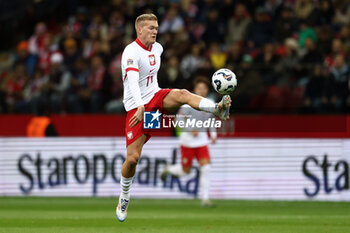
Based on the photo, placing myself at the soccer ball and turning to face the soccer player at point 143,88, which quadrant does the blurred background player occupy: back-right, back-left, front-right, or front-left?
front-right

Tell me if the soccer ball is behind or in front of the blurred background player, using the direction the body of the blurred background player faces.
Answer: in front

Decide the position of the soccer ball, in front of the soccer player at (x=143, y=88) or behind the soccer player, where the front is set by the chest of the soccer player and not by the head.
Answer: in front

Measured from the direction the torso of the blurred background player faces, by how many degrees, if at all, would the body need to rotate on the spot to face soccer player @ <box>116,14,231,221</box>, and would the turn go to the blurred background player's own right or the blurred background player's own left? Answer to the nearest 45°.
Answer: approximately 45° to the blurred background player's own right

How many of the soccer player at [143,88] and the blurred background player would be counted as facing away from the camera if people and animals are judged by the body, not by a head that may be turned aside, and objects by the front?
0

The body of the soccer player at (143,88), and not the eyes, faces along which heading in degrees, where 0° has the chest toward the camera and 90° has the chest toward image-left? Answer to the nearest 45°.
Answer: approximately 315°

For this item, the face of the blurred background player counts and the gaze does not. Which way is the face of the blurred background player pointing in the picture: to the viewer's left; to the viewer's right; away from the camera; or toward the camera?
toward the camera

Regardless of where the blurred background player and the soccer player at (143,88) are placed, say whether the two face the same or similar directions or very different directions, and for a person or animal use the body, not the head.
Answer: same or similar directions

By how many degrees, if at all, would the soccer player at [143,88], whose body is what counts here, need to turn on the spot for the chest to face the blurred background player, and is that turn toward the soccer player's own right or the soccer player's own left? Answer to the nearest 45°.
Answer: approximately 135° to the soccer player's own left

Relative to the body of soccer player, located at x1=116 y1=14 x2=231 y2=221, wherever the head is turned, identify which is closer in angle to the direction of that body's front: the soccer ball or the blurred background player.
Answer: the soccer ball
